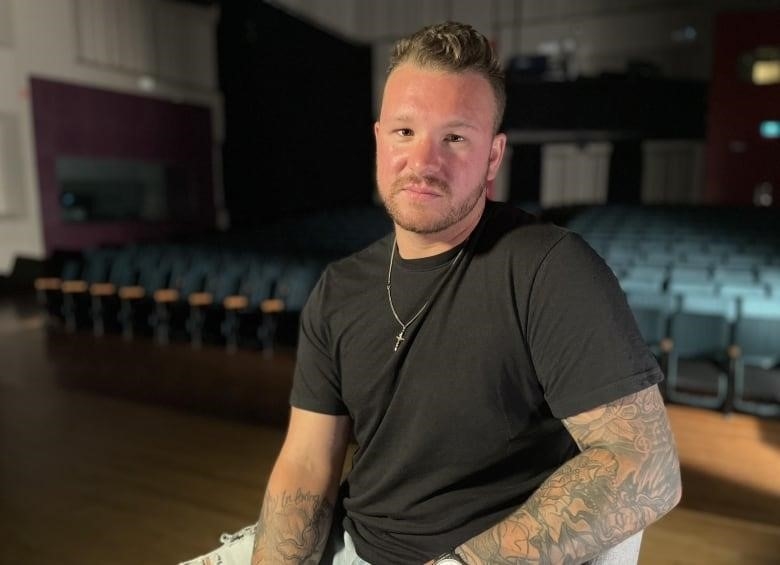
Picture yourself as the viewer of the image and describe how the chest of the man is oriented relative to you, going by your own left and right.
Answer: facing the viewer and to the left of the viewer

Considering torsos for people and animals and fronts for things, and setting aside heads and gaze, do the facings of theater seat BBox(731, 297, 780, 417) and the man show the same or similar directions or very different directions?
same or similar directions

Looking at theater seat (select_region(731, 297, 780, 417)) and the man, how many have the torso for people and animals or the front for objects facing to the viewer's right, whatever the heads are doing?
0

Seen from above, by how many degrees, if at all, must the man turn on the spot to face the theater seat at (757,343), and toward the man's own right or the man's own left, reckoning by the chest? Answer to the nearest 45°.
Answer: approximately 180°

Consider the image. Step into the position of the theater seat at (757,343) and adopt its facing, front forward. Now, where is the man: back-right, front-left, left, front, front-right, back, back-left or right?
front

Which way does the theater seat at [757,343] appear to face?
toward the camera
